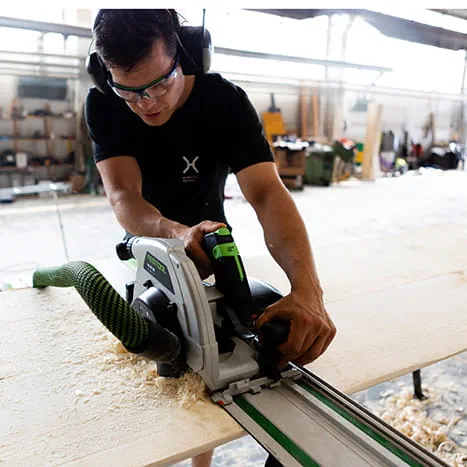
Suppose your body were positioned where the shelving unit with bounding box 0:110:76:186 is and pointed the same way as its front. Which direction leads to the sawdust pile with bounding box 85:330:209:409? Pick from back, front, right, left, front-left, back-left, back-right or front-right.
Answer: front

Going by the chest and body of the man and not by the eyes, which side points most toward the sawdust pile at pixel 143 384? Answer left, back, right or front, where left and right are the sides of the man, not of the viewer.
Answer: front

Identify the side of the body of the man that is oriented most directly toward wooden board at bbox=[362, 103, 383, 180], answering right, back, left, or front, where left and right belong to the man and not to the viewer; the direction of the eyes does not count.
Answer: back

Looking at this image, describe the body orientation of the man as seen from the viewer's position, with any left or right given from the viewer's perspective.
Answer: facing the viewer

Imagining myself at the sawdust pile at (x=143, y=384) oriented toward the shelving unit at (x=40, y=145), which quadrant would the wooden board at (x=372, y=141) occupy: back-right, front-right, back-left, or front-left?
front-right

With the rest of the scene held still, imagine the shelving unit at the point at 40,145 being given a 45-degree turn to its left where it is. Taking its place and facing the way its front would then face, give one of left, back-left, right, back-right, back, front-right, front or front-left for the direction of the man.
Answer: front-right

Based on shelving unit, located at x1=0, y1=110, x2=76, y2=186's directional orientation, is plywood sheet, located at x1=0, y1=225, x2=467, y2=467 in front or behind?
in front

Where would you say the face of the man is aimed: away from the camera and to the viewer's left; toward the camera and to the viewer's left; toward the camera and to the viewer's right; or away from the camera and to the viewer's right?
toward the camera and to the viewer's left

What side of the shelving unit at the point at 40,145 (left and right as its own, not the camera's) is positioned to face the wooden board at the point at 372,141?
left

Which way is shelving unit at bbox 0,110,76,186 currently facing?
toward the camera
